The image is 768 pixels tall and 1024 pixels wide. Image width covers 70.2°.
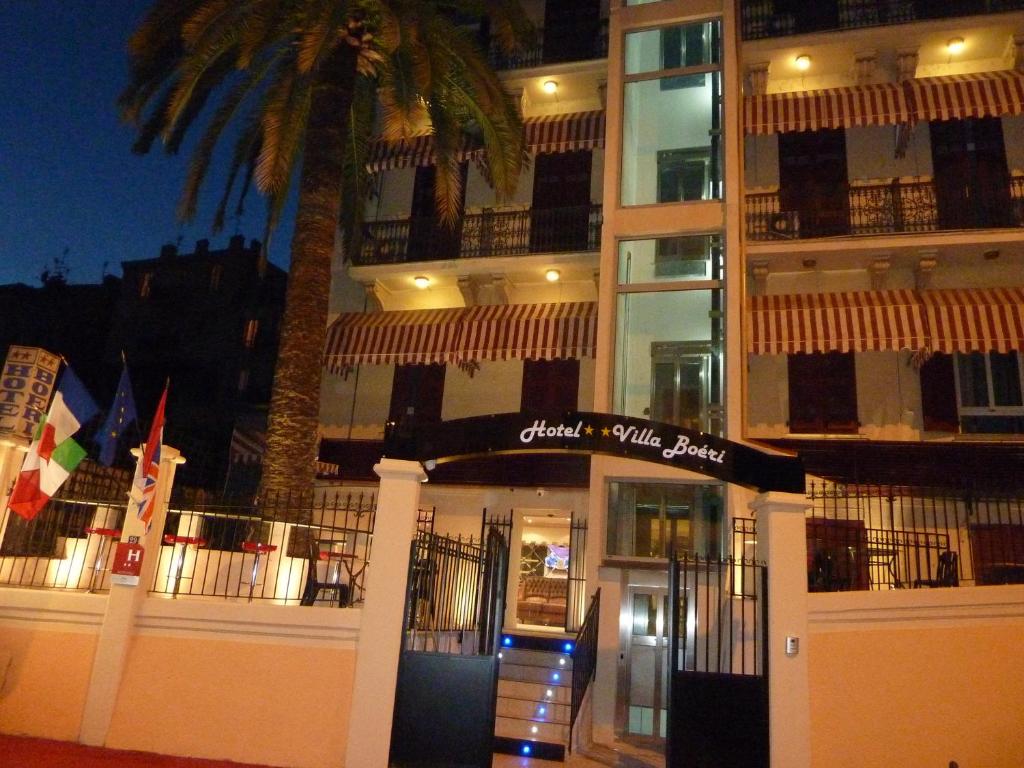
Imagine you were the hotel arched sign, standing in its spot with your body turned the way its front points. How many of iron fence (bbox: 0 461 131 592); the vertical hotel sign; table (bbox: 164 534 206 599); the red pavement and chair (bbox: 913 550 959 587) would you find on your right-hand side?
4

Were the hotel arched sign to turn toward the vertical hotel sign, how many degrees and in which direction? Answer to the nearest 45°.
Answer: approximately 90° to its right

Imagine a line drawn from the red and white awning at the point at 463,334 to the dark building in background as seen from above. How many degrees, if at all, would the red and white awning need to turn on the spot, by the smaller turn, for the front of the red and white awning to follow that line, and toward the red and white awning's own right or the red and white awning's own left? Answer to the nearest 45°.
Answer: approximately 135° to the red and white awning's own right

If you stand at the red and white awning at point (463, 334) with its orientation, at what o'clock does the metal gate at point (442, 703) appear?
The metal gate is roughly at 12 o'clock from the red and white awning.

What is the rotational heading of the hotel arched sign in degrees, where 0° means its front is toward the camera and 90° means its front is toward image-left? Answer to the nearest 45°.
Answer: approximately 0°

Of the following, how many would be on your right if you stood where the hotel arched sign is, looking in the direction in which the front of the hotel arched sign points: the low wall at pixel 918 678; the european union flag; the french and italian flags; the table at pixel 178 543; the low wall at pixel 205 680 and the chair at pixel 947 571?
4

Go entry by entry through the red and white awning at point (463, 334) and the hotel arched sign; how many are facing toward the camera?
2
